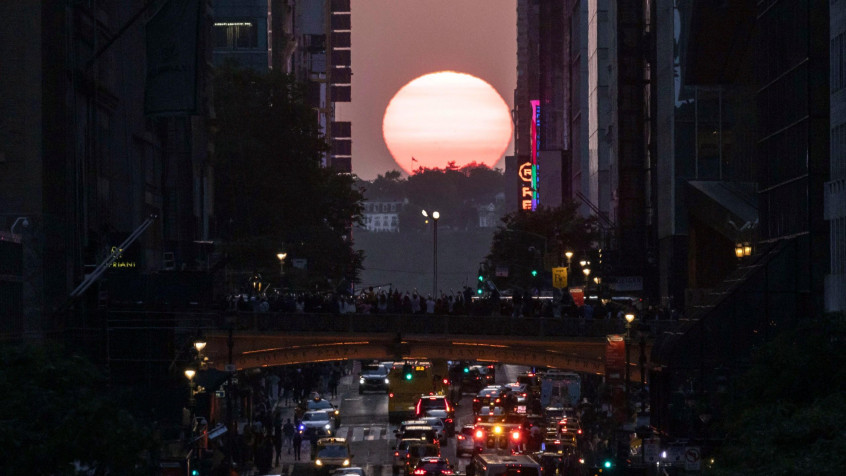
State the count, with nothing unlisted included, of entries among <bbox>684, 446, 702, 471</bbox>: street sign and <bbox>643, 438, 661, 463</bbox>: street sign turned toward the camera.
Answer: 2

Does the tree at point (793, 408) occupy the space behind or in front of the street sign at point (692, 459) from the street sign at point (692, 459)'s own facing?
in front

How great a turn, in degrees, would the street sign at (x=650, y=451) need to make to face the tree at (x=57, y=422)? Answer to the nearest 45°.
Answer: approximately 45° to its right

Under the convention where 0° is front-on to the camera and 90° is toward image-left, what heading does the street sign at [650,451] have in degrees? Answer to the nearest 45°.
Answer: approximately 0°

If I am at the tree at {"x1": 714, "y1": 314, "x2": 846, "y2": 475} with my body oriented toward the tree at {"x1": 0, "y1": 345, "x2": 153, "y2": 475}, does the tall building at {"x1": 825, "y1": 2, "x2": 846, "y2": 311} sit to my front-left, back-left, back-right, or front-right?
back-right

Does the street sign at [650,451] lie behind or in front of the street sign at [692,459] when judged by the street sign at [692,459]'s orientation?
behind

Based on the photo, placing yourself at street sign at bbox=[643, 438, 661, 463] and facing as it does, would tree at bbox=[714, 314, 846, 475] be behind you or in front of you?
in front

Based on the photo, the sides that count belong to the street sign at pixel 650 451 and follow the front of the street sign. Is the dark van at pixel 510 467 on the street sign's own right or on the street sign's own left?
on the street sign's own right

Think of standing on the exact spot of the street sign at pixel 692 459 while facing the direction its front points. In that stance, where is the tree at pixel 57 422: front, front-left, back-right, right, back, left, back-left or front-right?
front-right

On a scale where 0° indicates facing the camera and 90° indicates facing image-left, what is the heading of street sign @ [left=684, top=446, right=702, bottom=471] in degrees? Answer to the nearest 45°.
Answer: approximately 0°
